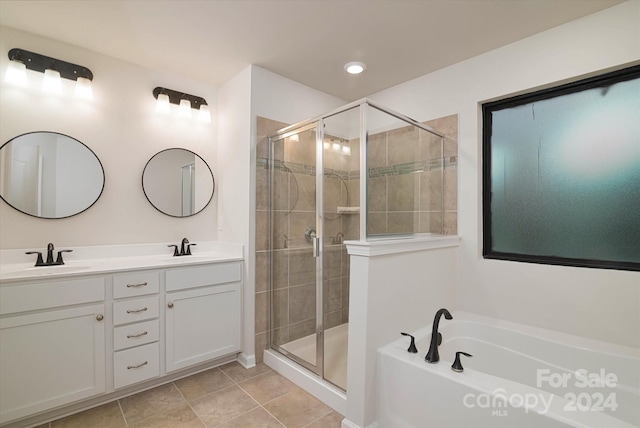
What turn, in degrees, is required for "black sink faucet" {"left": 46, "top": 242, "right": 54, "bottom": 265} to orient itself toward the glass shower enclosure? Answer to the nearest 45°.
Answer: approximately 45° to its left

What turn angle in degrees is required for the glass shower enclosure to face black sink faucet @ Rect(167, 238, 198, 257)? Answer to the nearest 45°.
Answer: approximately 45° to its right

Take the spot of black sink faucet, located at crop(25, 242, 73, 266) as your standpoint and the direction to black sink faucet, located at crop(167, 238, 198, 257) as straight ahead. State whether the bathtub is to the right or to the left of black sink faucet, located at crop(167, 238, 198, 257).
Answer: right

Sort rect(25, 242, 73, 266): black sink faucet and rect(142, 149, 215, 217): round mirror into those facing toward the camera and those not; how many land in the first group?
2

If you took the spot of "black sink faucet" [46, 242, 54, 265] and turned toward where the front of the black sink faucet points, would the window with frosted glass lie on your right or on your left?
on your left

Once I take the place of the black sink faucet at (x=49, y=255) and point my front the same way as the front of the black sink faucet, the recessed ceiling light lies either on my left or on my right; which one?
on my left

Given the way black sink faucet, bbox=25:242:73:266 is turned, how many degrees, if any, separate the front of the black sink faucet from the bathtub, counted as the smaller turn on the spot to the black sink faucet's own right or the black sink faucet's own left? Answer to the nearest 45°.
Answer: approximately 45° to the black sink faucet's own left

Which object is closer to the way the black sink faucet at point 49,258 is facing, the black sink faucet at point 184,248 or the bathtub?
the bathtub

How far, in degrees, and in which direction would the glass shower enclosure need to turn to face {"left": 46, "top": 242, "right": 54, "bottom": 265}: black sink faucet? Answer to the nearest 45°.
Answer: approximately 45° to its right

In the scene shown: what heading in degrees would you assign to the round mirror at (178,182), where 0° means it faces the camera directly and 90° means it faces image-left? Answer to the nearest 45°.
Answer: approximately 0°

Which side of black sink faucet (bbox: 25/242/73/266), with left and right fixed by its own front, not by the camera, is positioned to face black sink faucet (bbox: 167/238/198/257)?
left

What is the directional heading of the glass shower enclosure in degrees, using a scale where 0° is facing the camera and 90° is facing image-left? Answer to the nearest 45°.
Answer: approximately 45°
